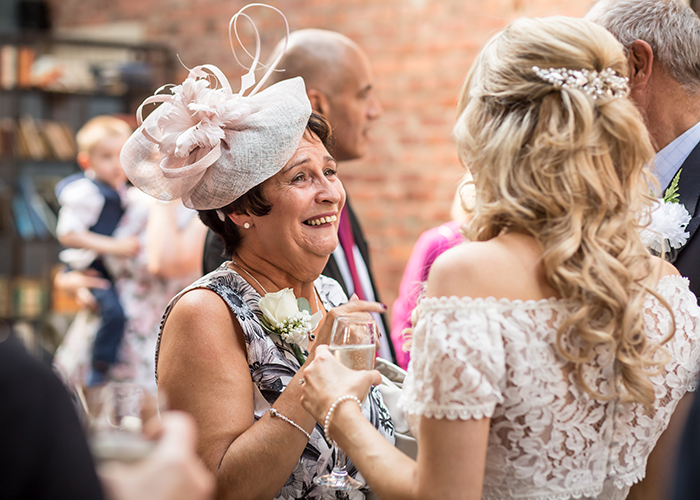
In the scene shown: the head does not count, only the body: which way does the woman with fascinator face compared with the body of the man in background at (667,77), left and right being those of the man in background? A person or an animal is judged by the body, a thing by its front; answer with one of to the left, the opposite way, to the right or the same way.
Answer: the opposite way

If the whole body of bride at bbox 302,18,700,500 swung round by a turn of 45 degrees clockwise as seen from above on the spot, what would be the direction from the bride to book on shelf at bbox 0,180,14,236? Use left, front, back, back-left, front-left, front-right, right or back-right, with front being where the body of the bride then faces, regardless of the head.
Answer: front-left

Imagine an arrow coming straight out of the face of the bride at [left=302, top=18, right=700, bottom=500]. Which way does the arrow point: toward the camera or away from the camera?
away from the camera

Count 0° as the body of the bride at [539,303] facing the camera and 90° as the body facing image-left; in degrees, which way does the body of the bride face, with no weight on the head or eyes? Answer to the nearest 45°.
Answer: approximately 135°

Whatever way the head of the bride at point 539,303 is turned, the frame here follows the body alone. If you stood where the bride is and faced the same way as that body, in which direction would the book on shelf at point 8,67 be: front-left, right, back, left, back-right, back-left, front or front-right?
front

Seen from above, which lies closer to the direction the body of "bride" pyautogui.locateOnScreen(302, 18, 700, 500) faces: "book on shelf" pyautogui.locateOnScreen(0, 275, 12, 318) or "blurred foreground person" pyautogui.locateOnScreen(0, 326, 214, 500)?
the book on shelf

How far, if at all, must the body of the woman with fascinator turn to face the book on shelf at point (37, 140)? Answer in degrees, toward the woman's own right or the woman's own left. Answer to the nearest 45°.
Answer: approximately 135° to the woman's own left

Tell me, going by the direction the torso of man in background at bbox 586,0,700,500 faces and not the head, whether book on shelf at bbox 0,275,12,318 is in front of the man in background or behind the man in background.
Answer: in front

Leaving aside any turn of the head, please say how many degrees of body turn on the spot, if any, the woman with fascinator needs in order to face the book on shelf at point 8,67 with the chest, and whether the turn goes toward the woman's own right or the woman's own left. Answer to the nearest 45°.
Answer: approximately 135° to the woman's own left

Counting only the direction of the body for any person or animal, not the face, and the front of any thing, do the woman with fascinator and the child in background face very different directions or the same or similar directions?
same or similar directions

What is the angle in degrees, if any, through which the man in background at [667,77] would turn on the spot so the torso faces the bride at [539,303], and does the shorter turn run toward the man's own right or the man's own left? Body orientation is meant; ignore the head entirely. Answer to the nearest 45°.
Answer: approximately 90° to the man's own left

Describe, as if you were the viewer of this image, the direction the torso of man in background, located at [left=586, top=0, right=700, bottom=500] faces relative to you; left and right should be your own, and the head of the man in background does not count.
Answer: facing to the left of the viewer

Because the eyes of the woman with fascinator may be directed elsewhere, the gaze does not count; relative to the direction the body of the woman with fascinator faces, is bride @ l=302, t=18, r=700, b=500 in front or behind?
in front
